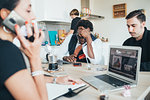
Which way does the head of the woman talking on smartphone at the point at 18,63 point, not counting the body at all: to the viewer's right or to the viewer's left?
to the viewer's right

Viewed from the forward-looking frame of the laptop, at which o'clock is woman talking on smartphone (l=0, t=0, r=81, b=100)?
The woman talking on smartphone is roughly at 12 o'clock from the laptop.

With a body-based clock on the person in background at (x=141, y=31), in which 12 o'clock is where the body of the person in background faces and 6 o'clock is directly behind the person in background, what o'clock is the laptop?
The laptop is roughly at 11 o'clock from the person in background.

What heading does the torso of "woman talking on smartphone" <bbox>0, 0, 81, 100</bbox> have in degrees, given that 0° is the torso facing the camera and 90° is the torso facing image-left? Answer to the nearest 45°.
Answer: approximately 270°

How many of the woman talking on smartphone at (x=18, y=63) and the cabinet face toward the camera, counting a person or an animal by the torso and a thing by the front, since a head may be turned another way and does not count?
1

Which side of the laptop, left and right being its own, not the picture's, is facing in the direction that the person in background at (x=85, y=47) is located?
right

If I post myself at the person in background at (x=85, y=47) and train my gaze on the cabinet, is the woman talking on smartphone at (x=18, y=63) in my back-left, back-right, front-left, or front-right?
back-left
